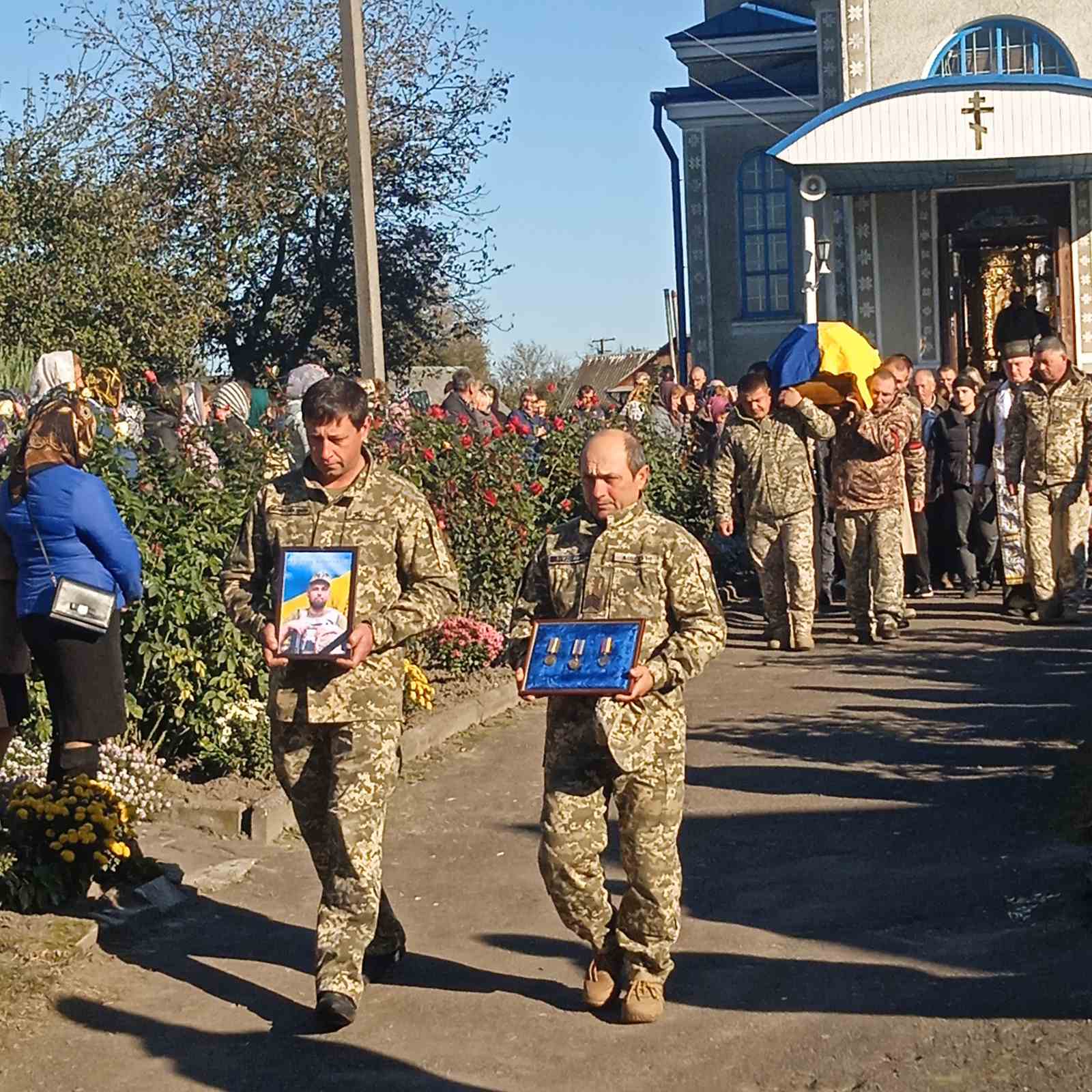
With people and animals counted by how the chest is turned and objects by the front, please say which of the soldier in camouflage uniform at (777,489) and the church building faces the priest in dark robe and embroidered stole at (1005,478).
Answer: the church building

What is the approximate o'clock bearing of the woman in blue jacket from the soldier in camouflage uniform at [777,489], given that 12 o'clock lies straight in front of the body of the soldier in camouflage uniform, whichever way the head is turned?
The woman in blue jacket is roughly at 1 o'clock from the soldier in camouflage uniform.

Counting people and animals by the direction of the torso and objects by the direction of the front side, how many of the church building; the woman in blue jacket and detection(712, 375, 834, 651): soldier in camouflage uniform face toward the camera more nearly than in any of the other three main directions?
2

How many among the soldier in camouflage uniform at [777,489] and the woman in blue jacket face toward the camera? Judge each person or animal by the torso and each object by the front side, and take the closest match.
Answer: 1

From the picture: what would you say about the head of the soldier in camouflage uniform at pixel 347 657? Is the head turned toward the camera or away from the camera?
toward the camera

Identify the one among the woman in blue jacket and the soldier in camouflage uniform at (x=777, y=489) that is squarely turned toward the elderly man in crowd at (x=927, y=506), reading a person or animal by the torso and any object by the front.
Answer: the woman in blue jacket

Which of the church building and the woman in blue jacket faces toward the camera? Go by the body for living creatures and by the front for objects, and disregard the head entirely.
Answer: the church building

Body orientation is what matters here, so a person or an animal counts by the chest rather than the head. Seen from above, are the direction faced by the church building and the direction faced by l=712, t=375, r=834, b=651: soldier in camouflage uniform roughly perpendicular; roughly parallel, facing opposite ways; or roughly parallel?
roughly parallel

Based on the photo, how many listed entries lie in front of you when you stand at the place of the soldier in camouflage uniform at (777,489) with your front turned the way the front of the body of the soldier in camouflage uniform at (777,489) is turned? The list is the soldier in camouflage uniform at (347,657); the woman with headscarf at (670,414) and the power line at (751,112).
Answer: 1

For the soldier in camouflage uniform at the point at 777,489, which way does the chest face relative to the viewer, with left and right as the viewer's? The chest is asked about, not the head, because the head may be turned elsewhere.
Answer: facing the viewer

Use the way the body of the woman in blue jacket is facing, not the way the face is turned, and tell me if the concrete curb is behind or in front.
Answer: in front

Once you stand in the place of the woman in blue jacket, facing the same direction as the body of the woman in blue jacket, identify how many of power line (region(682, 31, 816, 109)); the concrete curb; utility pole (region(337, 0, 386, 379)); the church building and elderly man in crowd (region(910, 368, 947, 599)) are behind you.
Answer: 0

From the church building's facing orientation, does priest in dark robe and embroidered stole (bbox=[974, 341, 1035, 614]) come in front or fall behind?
in front

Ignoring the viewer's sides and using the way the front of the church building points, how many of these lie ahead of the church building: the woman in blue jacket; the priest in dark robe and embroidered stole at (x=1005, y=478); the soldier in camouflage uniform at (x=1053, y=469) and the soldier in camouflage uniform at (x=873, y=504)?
4

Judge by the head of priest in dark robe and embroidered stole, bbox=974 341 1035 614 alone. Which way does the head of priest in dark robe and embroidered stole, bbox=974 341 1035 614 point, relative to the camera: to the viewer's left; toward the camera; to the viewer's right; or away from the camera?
toward the camera

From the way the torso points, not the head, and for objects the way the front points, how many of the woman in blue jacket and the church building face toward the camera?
1

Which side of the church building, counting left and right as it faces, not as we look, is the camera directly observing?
front

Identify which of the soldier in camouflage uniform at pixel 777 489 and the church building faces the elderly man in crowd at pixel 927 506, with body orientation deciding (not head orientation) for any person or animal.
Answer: the church building

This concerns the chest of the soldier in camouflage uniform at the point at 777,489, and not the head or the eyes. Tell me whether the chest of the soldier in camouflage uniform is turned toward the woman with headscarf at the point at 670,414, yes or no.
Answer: no

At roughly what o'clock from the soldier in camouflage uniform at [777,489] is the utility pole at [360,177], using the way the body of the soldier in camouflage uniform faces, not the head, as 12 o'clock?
The utility pole is roughly at 3 o'clock from the soldier in camouflage uniform.
